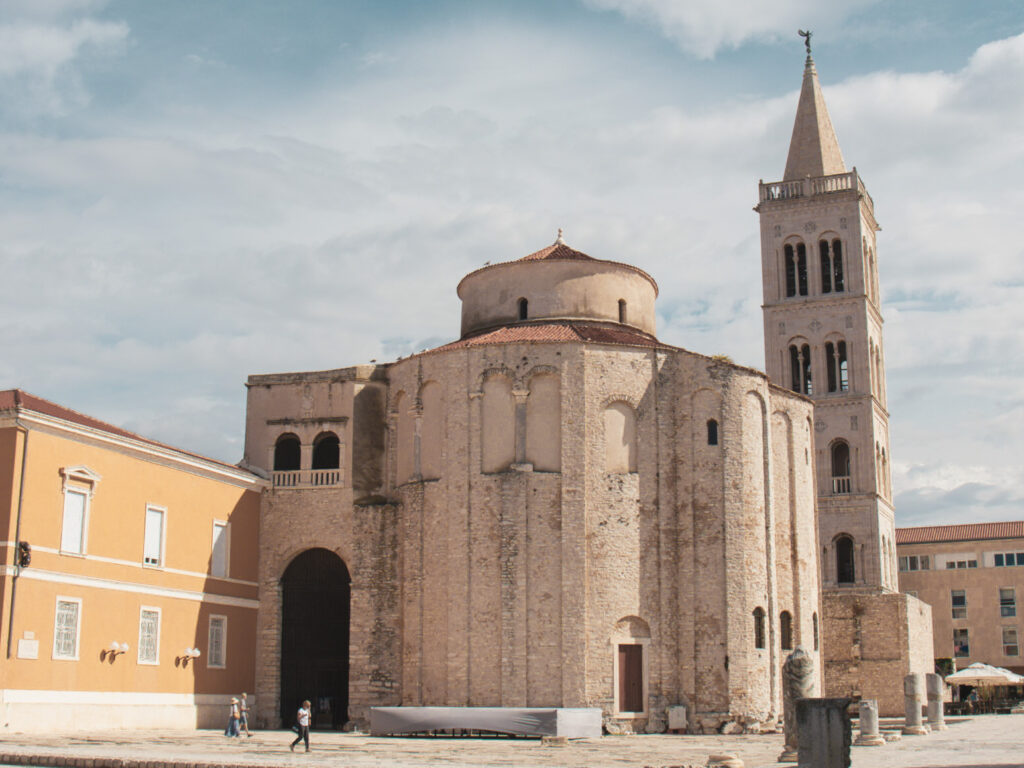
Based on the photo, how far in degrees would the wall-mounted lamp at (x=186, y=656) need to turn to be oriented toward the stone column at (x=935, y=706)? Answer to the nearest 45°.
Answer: approximately 45° to its left

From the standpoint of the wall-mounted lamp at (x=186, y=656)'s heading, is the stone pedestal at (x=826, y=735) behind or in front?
in front

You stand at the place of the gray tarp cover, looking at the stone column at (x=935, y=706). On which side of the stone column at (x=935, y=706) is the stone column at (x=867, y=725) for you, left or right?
right

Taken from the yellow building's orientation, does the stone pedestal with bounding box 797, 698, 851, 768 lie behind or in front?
in front

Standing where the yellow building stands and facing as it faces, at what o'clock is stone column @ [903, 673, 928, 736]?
The stone column is roughly at 11 o'clock from the yellow building.

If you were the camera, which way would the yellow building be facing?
facing the viewer and to the right of the viewer

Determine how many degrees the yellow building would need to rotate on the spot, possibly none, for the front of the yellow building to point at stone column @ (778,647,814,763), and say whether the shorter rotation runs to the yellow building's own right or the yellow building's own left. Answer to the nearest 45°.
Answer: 0° — it already faces it

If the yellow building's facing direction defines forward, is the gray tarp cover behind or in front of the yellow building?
in front

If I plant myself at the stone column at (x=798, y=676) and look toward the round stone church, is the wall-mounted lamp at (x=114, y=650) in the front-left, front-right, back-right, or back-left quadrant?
front-left

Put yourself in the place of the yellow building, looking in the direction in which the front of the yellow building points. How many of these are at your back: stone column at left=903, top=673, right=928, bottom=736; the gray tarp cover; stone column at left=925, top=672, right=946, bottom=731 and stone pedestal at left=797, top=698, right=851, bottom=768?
0

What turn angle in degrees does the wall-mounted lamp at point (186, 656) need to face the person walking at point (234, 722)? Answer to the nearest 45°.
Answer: approximately 45° to its right
